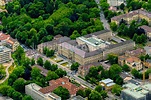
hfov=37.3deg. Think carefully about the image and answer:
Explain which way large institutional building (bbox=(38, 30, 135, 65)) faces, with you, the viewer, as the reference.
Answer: facing the viewer and to the left of the viewer

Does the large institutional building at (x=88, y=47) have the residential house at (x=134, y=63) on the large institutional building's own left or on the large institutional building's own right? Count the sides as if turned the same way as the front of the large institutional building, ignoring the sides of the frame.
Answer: on the large institutional building's own left

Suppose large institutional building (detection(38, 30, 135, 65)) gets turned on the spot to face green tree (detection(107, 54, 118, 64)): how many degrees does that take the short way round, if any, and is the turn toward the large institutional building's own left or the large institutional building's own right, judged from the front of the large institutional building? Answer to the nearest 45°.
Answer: approximately 90° to the large institutional building's own left

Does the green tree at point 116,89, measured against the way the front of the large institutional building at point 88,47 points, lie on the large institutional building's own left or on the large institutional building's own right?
on the large institutional building's own left

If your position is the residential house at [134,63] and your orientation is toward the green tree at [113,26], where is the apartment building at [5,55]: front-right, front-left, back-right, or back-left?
front-left

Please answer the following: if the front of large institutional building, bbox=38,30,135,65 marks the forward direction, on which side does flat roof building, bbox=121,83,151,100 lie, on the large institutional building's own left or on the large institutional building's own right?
on the large institutional building's own left

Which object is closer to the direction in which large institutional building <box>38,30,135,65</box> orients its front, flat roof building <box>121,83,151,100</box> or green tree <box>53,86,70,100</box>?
the green tree

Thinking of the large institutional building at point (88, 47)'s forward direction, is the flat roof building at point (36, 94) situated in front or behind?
in front

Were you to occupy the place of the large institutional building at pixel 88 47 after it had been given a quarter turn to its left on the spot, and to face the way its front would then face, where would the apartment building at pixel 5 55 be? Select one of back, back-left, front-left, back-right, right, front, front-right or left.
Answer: back-right

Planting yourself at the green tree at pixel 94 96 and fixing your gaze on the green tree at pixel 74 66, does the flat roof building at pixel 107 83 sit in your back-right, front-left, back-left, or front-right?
front-right

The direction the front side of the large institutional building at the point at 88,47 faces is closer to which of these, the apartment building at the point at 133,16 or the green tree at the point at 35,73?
the green tree

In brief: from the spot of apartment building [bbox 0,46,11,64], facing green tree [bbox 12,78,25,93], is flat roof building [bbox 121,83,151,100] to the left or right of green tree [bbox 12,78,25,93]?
left

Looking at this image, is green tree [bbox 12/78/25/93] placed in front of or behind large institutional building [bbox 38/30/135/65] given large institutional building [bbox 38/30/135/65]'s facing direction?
in front

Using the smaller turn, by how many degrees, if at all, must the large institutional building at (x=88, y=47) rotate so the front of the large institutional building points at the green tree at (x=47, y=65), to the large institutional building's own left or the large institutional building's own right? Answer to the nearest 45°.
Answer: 0° — it already faces it

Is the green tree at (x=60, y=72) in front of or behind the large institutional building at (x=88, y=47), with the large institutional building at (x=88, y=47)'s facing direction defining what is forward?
in front
